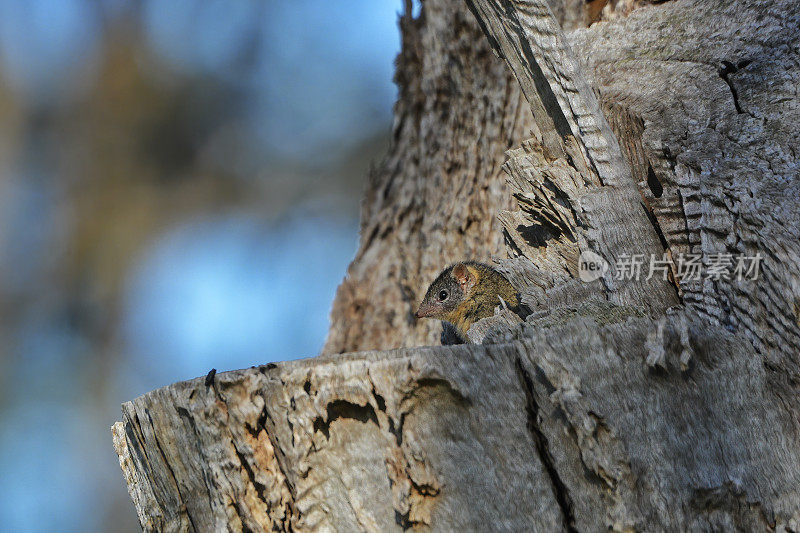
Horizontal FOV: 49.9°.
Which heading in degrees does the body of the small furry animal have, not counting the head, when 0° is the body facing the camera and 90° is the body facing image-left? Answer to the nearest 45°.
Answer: approximately 90°
